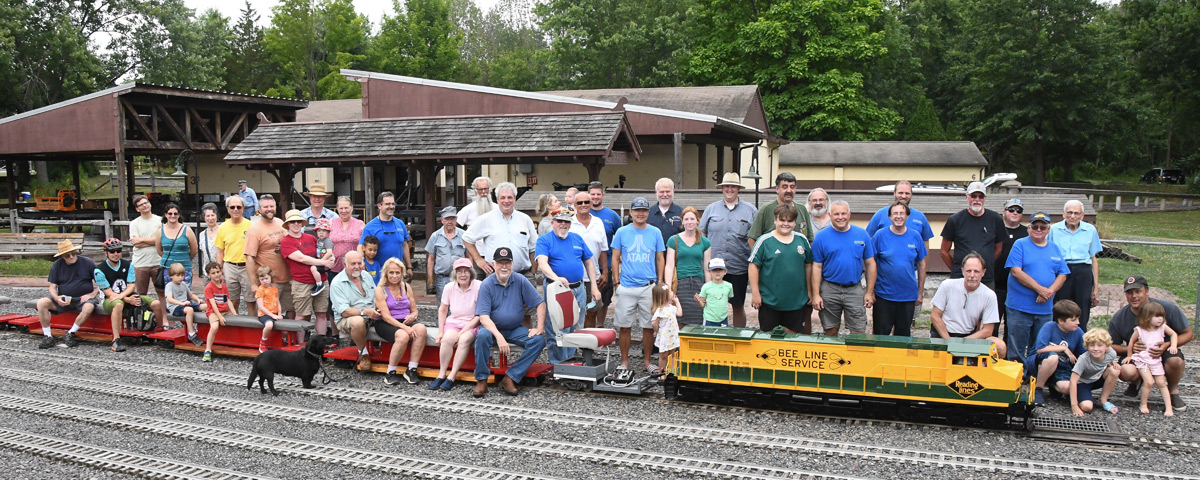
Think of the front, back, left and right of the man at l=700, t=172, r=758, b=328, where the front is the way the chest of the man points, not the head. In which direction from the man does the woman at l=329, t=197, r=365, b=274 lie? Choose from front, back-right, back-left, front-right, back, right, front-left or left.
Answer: right

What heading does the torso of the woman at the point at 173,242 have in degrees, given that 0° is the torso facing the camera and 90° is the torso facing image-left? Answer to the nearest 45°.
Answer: approximately 0°

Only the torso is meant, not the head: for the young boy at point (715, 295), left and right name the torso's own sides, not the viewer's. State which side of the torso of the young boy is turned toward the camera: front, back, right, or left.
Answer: front

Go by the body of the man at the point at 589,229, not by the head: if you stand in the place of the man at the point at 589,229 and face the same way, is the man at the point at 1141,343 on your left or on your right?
on your left

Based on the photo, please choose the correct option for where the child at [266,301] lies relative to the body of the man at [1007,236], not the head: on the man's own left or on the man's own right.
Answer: on the man's own right

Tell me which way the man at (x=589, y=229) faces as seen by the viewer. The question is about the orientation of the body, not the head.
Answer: toward the camera

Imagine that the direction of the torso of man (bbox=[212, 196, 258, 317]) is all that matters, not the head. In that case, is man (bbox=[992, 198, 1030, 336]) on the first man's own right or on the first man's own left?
on the first man's own left

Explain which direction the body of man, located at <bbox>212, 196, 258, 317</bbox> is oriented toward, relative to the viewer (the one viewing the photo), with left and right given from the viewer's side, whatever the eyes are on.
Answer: facing the viewer

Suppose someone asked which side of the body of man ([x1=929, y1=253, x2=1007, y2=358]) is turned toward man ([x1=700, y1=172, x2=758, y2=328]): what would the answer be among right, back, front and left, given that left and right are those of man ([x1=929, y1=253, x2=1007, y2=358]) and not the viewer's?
right

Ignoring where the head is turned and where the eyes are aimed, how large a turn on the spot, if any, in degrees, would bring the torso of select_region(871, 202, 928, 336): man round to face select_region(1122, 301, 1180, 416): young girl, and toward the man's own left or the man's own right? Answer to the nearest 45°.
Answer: approximately 90° to the man's own left

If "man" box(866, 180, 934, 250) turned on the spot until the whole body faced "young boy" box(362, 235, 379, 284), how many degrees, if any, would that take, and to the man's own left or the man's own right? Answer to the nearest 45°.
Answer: approximately 90° to the man's own right

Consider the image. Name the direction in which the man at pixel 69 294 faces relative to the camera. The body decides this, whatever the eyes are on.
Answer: toward the camera

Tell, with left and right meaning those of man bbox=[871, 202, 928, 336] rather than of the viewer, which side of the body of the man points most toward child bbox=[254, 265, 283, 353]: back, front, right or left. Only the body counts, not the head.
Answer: right
